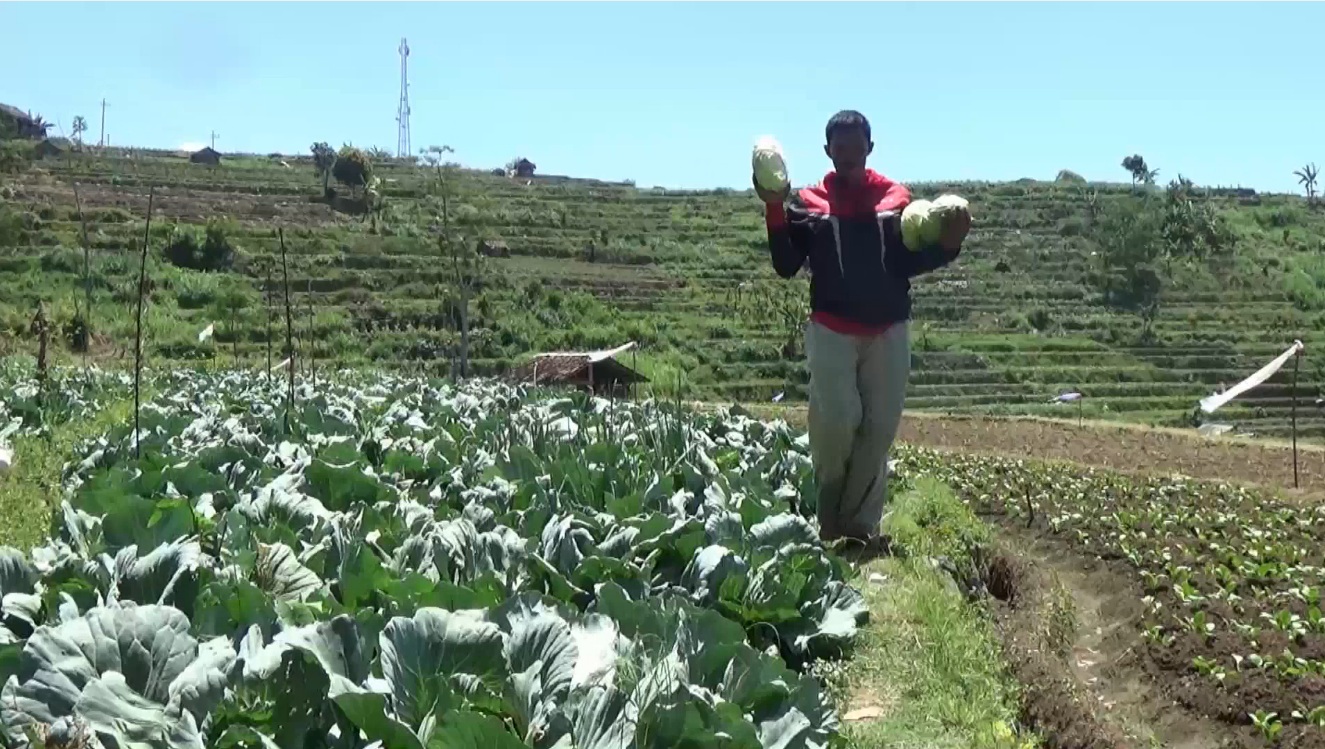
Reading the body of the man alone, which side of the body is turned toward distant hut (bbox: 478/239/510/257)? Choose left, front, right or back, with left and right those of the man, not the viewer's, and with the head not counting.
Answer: back

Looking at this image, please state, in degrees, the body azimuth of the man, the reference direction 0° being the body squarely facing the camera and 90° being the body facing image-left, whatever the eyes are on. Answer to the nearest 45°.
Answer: approximately 0°

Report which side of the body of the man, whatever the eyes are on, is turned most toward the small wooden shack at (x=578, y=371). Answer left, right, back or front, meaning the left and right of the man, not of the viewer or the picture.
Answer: back
